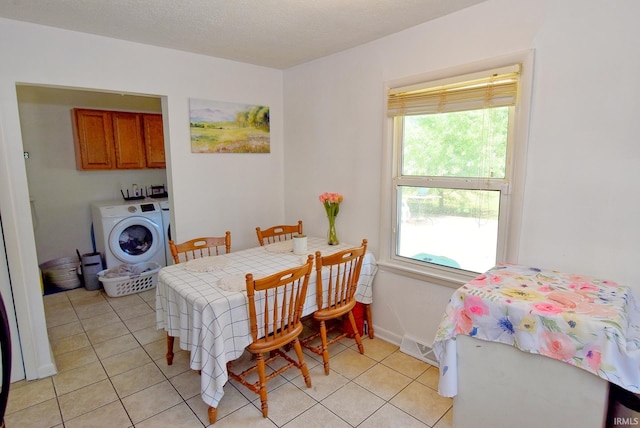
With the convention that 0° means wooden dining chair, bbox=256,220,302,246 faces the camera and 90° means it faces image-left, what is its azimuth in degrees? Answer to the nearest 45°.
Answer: approximately 315°

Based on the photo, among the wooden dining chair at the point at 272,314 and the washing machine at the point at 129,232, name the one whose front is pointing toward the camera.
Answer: the washing machine

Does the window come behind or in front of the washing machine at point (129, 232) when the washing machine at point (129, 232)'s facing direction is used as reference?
in front

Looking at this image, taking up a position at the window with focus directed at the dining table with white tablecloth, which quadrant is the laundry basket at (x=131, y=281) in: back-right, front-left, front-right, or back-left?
front-right

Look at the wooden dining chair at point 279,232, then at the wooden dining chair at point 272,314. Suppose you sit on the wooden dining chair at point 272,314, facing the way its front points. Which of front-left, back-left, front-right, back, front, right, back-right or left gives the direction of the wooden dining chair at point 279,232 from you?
front-right

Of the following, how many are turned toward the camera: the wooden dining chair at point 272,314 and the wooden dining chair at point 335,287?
0

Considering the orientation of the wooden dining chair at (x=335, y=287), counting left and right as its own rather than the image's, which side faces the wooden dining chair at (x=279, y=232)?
front

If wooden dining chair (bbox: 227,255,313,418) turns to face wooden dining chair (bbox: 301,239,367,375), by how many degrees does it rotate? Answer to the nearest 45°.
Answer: approximately 90° to its right

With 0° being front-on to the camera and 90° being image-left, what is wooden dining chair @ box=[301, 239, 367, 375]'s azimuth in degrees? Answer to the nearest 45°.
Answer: approximately 135°

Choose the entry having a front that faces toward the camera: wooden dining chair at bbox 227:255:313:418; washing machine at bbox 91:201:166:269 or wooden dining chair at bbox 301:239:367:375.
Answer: the washing machine

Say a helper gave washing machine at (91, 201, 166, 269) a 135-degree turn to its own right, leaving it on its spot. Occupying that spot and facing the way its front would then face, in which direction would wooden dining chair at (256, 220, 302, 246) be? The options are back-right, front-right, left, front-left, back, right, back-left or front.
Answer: back

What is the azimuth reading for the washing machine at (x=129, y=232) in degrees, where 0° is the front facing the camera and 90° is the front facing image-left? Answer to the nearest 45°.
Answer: approximately 0°

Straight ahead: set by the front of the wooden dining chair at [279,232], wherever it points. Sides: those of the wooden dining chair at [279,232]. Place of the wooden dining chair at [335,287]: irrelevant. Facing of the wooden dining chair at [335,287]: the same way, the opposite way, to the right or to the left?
the opposite way

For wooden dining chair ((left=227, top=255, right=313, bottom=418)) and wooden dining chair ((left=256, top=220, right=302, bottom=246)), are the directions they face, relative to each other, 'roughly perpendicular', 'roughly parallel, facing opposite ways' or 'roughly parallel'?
roughly parallel, facing opposite ways

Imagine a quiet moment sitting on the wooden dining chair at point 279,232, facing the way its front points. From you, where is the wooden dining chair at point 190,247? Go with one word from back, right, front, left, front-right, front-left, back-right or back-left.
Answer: right

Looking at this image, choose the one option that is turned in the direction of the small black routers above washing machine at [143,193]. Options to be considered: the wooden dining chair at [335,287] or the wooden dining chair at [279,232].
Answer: the wooden dining chair at [335,287]

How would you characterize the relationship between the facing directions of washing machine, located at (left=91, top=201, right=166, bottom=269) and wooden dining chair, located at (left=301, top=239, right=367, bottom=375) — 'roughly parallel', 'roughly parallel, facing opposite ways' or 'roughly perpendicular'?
roughly parallel, facing opposite ways

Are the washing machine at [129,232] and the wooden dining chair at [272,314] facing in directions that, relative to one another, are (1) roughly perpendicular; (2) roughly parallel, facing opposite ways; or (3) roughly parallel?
roughly parallel, facing opposite ways
